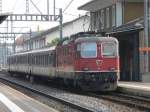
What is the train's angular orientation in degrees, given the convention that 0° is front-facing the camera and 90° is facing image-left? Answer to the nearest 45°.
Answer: approximately 315°
